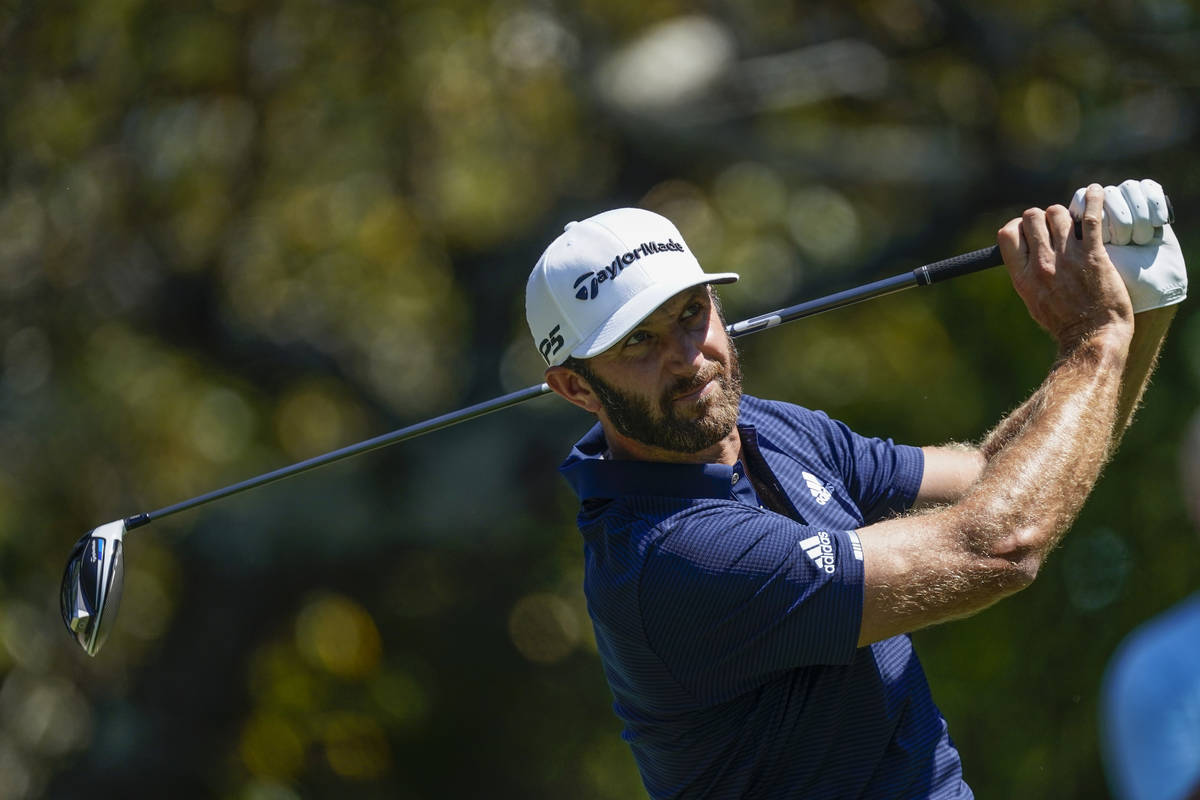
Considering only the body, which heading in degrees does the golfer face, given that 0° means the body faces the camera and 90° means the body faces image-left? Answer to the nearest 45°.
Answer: approximately 315°

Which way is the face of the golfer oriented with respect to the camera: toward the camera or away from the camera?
toward the camera
